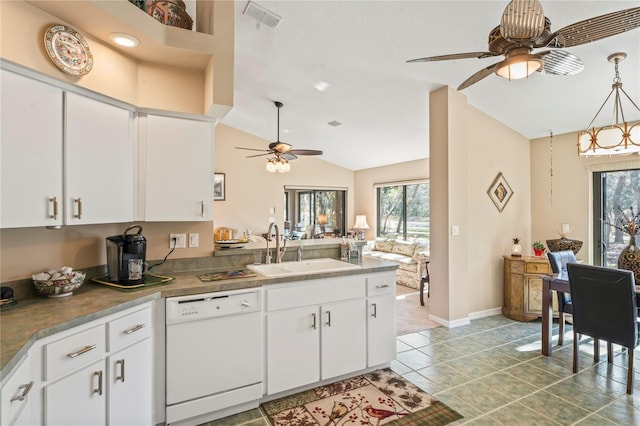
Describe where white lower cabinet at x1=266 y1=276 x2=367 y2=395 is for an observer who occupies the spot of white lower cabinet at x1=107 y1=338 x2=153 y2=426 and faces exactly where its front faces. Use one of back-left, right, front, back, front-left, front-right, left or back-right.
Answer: front-left

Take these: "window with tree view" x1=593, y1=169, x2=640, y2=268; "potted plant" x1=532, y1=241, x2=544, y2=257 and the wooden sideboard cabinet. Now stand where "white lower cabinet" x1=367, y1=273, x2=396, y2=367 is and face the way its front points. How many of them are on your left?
3

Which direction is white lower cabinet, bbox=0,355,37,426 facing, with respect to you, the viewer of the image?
facing to the right of the viewer

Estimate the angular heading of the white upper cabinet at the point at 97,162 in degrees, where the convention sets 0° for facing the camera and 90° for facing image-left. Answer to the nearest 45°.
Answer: approximately 315°

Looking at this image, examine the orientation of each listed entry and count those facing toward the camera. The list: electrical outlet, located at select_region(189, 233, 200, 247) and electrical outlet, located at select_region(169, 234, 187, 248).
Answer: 2

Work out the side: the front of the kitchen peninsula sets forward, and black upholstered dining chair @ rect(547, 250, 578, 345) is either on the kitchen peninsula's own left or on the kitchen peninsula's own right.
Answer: on the kitchen peninsula's own left

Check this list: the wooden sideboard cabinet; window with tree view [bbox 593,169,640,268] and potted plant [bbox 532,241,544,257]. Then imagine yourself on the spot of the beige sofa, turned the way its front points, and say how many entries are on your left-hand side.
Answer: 3

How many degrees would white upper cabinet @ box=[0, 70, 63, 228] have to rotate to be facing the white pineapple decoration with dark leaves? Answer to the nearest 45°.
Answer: approximately 45° to its left

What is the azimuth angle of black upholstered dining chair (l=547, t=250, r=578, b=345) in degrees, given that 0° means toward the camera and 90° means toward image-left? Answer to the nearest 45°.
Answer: approximately 315°

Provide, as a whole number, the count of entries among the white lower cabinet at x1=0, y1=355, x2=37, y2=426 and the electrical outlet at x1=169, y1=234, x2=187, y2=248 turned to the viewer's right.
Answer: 1

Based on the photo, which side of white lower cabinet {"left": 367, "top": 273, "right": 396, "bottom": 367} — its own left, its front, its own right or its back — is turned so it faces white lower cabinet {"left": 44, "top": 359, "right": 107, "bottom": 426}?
right
